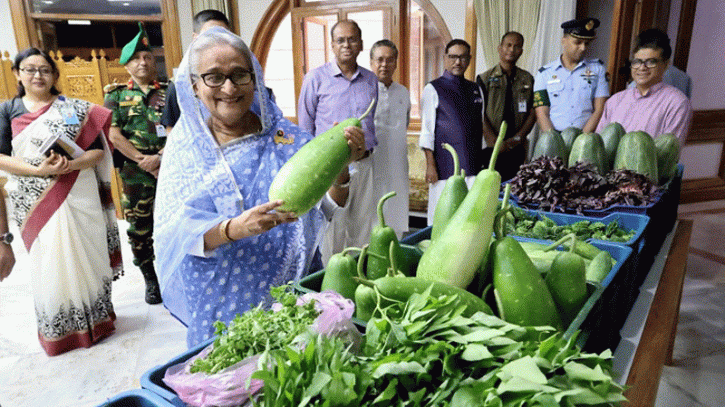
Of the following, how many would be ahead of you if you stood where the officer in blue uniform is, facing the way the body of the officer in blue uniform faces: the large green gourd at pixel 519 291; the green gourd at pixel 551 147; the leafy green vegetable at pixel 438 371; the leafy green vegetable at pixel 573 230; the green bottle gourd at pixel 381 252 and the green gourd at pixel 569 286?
6

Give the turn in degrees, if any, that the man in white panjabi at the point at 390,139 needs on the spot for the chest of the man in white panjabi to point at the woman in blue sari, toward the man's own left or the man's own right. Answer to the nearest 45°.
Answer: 0° — they already face them

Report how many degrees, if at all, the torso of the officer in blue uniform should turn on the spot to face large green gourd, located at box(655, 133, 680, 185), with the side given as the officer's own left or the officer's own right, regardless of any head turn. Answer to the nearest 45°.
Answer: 0° — they already face it

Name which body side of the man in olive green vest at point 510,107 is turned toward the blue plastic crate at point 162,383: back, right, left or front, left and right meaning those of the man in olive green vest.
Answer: front

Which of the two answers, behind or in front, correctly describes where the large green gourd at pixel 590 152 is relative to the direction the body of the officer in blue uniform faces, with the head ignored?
in front

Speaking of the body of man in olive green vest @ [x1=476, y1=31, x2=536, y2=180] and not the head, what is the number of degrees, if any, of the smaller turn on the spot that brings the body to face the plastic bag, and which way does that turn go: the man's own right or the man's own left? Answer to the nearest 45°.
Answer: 0° — they already face it

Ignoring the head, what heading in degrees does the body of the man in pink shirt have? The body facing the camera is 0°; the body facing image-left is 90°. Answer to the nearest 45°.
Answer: approximately 45°

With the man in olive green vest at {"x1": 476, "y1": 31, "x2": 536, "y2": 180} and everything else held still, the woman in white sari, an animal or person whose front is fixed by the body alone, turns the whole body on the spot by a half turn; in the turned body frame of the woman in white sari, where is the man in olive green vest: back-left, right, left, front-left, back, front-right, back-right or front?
right

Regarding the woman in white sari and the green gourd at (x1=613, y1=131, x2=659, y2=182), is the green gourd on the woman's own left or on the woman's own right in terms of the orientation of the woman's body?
on the woman's own left
